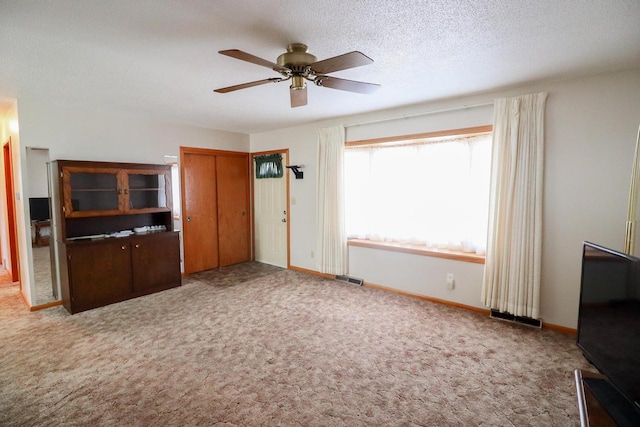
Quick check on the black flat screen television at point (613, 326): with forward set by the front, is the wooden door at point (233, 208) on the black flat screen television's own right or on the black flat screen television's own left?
on the black flat screen television's own right

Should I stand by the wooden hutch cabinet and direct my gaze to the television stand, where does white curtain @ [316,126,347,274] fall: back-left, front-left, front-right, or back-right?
front-left

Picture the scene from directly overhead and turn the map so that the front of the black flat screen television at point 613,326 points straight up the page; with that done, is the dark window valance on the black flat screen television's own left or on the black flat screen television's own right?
on the black flat screen television's own right

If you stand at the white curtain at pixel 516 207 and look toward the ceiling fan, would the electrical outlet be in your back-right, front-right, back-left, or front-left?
front-right

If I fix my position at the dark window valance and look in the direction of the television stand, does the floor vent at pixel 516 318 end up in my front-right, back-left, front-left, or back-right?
front-left

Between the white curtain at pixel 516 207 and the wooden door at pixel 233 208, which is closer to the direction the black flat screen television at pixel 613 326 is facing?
the wooden door

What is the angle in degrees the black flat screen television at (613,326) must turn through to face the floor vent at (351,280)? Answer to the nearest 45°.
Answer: approximately 90° to its right

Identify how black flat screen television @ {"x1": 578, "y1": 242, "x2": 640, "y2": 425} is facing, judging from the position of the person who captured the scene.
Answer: facing the viewer and to the left of the viewer

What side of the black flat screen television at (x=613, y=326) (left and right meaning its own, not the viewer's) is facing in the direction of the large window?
right

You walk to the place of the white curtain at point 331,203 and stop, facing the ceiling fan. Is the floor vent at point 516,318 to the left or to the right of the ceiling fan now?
left

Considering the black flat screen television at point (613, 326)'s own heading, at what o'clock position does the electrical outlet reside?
The electrical outlet is roughly at 3 o'clock from the black flat screen television.

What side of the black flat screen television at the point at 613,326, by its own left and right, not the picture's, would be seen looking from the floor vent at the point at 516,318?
right

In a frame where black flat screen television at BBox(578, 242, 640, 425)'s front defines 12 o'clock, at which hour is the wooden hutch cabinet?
The wooden hutch cabinet is roughly at 1 o'clock from the black flat screen television.
